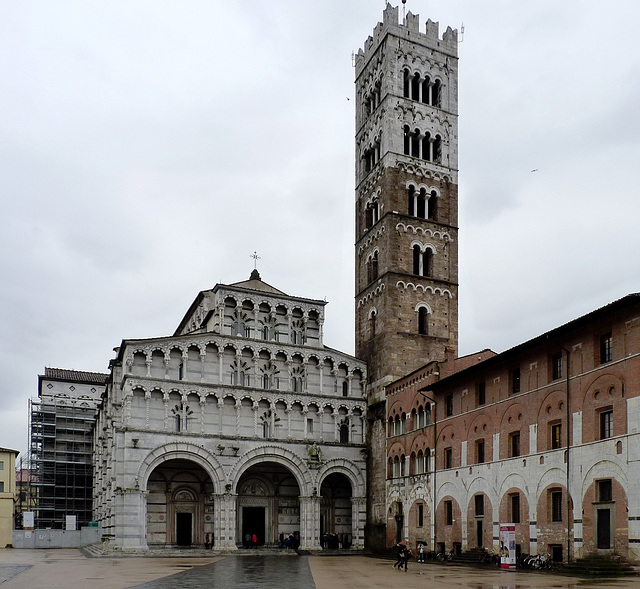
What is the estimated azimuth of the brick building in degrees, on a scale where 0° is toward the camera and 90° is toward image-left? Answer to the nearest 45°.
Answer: approximately 45°

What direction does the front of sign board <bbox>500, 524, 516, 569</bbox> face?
toward the camera
